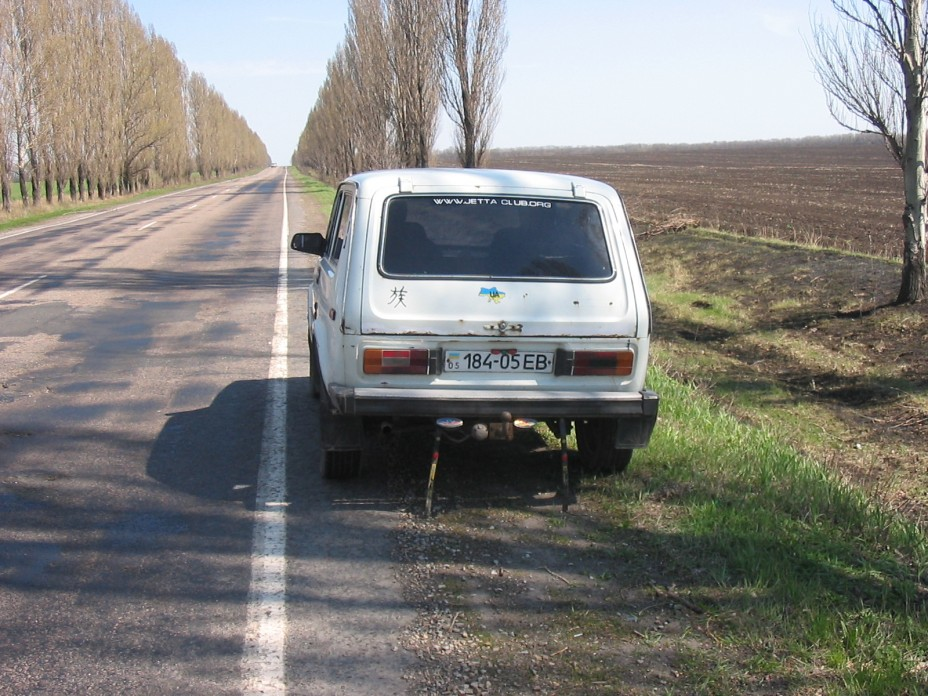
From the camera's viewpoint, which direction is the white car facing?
away from the camera

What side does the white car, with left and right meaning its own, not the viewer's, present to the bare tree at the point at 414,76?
front
